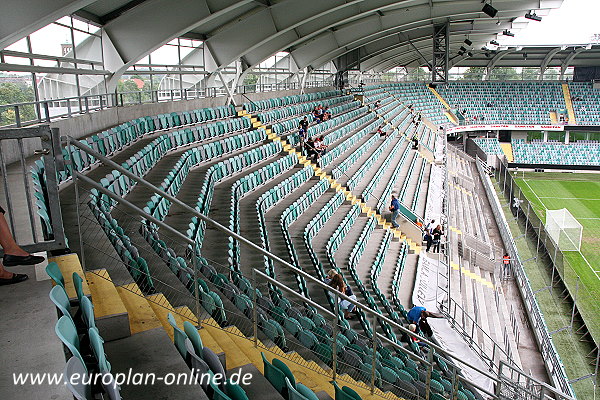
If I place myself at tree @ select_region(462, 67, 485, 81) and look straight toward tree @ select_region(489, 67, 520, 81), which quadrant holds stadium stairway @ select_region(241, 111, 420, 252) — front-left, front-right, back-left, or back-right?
back-right

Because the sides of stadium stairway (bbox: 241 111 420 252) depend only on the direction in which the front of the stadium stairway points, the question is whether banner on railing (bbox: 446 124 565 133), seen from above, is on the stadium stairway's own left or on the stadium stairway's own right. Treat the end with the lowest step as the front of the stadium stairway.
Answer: on the stadium stairway's own left

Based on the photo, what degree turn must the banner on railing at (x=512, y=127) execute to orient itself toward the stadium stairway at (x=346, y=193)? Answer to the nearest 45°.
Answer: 0° — it already faces it

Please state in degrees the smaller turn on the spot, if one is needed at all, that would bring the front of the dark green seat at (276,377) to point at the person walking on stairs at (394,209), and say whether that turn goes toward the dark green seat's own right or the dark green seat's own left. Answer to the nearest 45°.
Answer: approximately 45° to the dark green seat's own left

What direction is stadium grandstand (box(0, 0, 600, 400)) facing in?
to the viewer's right

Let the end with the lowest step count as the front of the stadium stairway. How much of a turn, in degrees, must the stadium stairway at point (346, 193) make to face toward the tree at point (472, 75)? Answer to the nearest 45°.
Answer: approximately 135° to its left

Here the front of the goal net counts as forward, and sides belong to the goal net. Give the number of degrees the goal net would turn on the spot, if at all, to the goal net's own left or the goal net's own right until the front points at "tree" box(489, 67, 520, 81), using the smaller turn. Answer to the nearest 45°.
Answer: approximately 90° to the goal net's own left

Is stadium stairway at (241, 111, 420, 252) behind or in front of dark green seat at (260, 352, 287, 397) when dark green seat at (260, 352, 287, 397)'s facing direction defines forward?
in front

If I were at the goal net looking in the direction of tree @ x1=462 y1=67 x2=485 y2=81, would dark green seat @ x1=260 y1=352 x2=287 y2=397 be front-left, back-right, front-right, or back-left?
back-left
